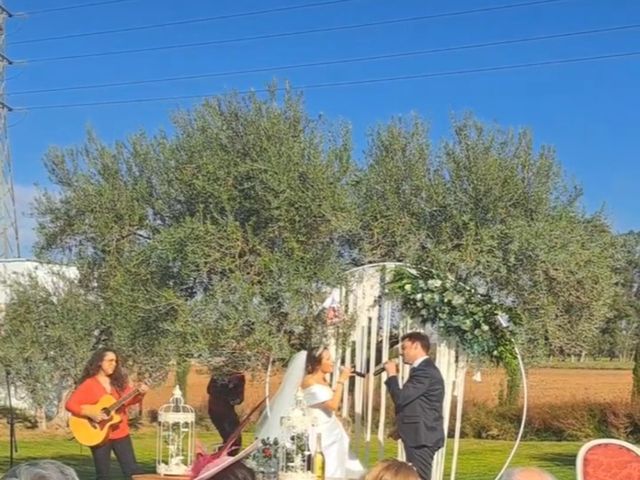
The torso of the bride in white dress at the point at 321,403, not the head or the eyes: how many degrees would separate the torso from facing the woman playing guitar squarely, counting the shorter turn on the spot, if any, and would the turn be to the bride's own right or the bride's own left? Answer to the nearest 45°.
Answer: approximately 180°

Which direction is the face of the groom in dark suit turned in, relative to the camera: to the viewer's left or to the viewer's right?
to the viewer's left

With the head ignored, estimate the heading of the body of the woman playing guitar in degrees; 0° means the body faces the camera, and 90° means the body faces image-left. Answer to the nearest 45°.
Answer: approximately 315°

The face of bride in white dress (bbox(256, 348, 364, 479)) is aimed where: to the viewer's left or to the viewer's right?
to the viewer's right

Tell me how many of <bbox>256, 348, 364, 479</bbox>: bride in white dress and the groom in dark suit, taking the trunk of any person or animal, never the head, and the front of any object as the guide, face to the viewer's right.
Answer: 1

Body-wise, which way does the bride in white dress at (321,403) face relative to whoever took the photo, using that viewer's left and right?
facing to the right of the viewer

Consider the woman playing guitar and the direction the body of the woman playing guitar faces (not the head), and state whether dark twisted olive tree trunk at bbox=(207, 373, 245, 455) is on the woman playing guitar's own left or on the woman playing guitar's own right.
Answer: on the woman playing guitar's own left

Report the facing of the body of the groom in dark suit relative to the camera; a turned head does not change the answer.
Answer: to the viewer's left

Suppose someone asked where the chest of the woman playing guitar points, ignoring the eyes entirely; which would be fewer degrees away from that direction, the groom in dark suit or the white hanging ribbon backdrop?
the groom in dark suit

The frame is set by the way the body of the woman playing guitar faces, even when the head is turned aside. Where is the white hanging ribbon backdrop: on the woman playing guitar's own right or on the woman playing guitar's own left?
on the woman playing guitar's own left

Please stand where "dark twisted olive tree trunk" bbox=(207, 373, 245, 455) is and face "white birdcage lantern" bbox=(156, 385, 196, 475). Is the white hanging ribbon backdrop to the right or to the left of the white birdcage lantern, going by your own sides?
left
